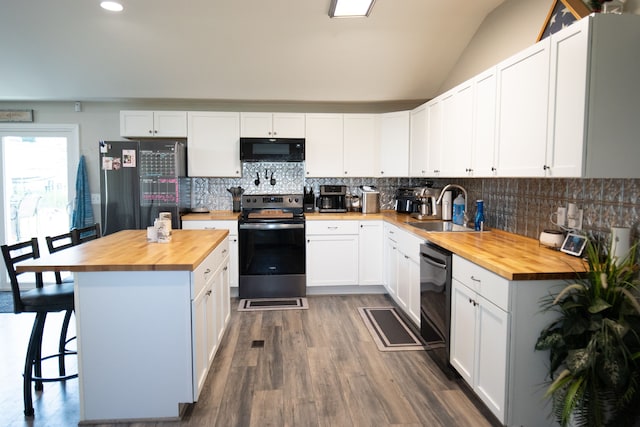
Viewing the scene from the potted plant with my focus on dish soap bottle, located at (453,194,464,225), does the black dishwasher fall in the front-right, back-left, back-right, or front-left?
front-left

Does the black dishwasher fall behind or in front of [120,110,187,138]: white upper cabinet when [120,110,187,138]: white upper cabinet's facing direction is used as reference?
in front

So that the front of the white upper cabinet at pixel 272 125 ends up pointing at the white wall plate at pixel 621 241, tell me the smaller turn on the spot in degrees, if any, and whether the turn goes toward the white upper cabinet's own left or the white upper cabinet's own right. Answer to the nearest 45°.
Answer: approximately 45° to the white upper cabinet's own left

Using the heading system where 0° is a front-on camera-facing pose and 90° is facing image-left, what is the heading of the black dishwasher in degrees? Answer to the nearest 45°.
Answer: approximately 90°

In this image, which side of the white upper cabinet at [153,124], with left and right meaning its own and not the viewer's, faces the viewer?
front

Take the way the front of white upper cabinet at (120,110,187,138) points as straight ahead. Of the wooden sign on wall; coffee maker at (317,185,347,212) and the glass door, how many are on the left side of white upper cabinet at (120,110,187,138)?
1

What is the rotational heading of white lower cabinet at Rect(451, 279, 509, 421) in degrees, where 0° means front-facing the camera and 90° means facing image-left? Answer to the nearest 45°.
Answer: approximately 45°

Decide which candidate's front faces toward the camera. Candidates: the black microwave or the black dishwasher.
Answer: the black microwave

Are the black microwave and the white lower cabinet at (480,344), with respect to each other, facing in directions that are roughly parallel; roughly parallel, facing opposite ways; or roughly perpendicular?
roughly perpendicular

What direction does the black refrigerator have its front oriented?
toward the camera

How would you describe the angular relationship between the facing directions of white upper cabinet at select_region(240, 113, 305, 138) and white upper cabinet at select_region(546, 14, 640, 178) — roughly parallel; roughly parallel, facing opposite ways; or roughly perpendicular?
roughly perpendicular

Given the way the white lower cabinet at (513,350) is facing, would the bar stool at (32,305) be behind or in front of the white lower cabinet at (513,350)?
in front

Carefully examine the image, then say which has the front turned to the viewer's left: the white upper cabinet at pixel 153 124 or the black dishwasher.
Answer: the black dishwasher

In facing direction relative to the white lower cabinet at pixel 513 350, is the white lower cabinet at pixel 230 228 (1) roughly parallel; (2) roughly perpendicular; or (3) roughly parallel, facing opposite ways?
roughly perpendicular

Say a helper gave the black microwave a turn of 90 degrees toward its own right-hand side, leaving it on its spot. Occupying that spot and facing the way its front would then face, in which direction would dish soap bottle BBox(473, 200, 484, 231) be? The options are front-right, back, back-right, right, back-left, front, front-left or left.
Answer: back-left

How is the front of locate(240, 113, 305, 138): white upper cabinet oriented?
toward the camera

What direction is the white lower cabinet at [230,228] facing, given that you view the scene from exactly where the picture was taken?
facing the viewer

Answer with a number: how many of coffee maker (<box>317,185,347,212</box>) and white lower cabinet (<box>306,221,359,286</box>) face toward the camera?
2

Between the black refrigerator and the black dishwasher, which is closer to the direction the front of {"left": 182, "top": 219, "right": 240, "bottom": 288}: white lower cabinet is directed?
the black dishwasher

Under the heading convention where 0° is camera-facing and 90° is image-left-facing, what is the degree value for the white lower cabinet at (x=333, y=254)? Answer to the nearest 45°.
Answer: approximately 0°

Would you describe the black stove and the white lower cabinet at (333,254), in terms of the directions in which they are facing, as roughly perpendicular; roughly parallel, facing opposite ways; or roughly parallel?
roughly parallel
